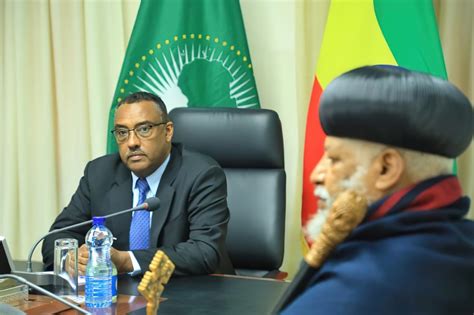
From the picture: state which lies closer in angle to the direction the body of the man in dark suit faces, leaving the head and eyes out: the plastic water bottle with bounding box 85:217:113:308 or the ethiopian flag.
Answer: the plastic water bottle

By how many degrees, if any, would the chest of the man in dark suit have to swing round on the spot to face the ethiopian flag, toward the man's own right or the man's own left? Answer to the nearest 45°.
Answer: approximately 135° to the man's own left
